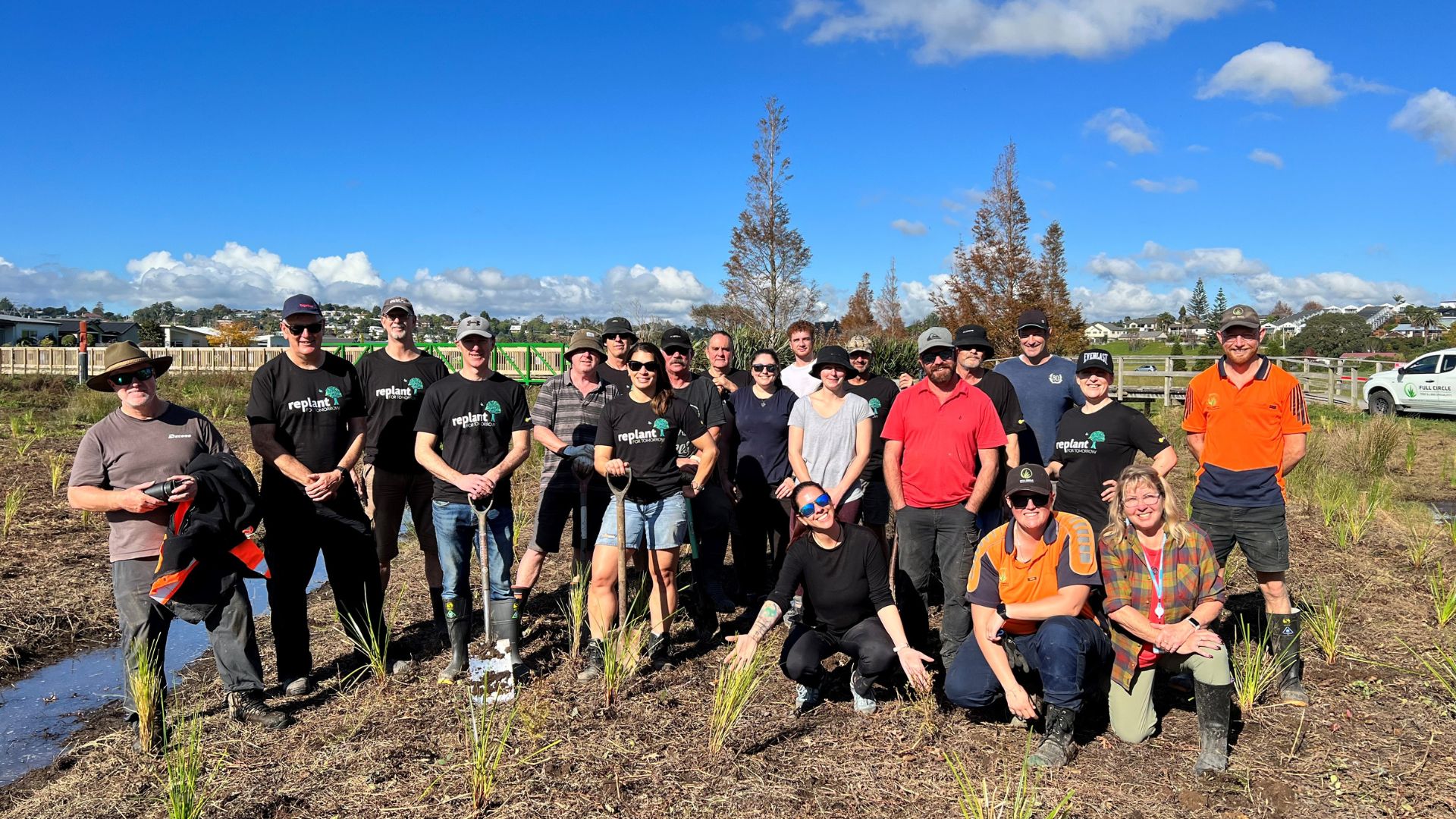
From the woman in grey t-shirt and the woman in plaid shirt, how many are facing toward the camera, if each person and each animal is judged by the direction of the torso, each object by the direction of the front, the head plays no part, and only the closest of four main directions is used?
2

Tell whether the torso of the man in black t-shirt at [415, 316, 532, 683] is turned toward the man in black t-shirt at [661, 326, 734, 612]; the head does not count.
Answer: no

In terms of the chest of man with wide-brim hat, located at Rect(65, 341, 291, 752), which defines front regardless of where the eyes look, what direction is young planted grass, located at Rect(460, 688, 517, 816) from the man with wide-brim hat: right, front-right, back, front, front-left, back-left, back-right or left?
front-left

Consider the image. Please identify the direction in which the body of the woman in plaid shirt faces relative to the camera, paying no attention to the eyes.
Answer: toward the camera

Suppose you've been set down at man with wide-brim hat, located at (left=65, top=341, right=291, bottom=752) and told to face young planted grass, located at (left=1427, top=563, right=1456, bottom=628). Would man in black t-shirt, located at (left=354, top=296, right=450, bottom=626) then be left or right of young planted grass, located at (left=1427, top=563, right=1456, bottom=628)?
left

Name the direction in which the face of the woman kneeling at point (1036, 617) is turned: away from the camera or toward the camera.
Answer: toward the camera

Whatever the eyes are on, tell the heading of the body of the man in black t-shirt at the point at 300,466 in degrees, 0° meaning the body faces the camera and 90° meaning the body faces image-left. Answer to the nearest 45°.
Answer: approximately 0°

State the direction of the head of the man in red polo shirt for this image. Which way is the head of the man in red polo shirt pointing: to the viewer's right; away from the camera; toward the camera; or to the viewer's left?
toward the camera

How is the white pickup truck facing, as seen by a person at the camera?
facing to the left of the viewer

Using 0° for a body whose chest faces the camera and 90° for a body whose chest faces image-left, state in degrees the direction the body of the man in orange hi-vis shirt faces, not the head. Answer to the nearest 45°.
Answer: approximately 0°

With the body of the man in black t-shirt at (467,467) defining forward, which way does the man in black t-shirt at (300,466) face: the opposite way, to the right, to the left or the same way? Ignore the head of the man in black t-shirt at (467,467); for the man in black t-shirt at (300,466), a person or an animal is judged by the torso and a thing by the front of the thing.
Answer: the same way

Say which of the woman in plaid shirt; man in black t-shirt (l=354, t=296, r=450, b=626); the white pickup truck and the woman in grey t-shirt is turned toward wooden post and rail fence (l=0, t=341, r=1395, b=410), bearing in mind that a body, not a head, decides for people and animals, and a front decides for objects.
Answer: the white pickup truck

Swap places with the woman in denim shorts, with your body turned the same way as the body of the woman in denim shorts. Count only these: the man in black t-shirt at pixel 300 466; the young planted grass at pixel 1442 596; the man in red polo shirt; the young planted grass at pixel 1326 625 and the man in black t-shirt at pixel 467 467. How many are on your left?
3

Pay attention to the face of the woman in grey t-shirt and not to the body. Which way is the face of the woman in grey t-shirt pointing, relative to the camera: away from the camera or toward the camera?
toward the camera

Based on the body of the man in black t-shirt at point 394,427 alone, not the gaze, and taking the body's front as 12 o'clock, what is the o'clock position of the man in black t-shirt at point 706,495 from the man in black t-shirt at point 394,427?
the man in black t-shirt at point 706,495 is roughly at 9 o'clock from the man in black t-shirt at point 394,427.

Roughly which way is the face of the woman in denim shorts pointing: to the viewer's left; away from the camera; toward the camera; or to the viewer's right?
toward the camera

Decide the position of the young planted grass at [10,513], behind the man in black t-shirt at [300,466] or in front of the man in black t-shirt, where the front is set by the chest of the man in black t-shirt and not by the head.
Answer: behind

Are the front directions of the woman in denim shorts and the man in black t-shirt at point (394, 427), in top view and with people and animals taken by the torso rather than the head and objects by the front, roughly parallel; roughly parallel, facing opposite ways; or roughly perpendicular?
roughly parallel

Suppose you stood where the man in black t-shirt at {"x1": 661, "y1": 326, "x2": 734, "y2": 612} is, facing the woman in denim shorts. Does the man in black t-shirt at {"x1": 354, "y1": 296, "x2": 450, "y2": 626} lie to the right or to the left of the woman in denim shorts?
right
